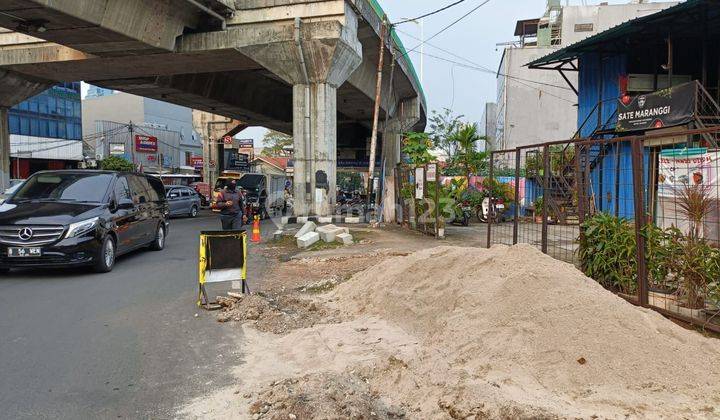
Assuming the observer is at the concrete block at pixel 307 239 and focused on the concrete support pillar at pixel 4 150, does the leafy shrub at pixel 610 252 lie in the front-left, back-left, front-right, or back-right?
back-left

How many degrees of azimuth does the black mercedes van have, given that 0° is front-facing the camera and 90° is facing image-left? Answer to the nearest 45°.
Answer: approximately 45°

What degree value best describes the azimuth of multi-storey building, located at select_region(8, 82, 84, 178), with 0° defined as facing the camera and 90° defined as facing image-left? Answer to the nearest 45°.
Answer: approximately 315°

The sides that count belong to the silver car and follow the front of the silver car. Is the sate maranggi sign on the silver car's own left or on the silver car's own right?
on the silver car's own left

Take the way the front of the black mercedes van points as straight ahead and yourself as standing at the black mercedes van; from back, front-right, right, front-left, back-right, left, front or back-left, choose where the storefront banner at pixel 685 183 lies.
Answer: left

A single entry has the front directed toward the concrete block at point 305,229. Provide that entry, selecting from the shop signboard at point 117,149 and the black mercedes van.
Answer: the shop signboard

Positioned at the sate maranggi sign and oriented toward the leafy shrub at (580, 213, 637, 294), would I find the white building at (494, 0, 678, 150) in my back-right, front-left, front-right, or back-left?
back-right

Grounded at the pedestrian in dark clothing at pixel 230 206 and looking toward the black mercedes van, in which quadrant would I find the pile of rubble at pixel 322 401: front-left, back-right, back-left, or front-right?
front-left

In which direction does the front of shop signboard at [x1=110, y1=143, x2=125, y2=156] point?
toward the camera

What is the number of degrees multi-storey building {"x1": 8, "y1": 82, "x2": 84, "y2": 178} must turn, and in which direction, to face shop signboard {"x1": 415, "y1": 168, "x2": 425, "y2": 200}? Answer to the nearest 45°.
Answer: approximately 45° to its right

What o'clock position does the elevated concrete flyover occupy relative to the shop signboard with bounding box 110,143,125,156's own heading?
The elevated concrete flyover is roughly at 12 o'clock from the shop signboard.

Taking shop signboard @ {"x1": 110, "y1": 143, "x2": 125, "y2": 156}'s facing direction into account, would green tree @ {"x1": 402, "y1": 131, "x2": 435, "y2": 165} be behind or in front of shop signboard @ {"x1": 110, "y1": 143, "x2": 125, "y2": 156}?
in front

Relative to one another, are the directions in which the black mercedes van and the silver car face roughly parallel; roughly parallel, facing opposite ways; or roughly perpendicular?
roughly parallel

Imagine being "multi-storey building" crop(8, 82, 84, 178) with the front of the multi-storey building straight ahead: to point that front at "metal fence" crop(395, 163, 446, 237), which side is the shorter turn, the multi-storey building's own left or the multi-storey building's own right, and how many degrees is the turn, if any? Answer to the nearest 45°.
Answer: approximately 45° to the multi-storey building's own right

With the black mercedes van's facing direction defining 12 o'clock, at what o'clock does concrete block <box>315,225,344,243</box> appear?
The concrete block is roughly at 7 o'clock from the black mercedes van.

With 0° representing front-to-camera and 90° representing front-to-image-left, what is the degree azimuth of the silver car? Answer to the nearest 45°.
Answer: approximately 45°

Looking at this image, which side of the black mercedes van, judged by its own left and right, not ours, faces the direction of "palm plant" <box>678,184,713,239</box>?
left

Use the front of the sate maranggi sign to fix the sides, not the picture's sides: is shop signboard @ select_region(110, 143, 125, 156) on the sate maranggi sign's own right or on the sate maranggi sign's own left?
on the sate maranggi sign's own right

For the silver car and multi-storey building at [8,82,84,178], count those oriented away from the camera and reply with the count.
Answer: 0

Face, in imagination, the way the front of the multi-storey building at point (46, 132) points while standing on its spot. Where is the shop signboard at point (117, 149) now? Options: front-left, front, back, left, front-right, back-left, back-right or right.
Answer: left
